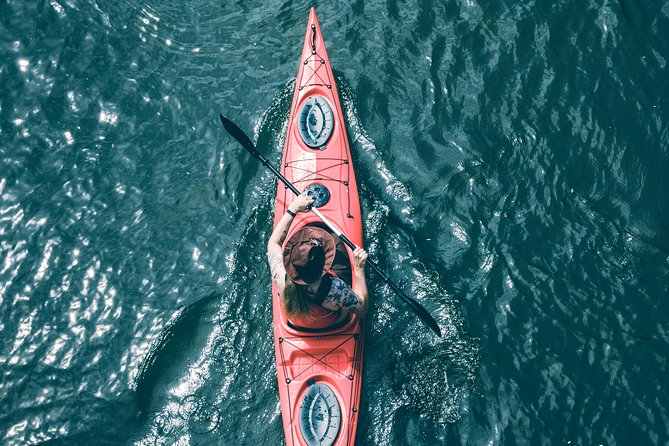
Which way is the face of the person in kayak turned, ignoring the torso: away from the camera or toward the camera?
away from the camera

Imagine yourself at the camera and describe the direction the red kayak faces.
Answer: facing away from the viewer
